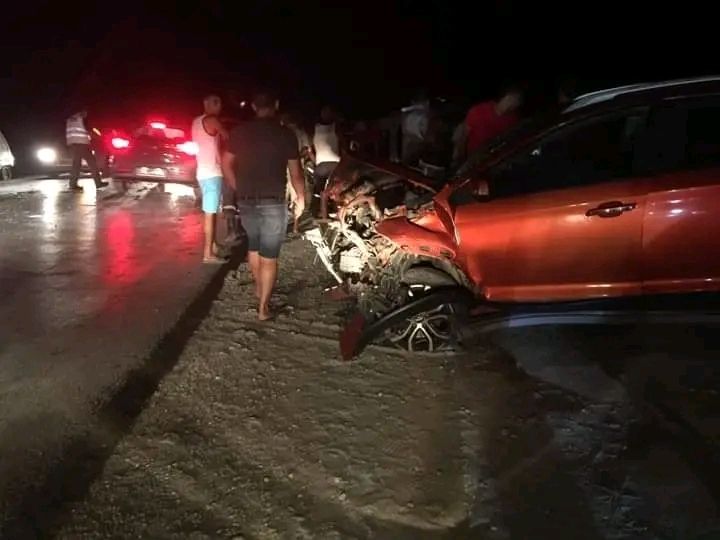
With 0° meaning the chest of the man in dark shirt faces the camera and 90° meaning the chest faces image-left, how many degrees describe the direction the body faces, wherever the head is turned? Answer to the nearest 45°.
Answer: approximately 180°

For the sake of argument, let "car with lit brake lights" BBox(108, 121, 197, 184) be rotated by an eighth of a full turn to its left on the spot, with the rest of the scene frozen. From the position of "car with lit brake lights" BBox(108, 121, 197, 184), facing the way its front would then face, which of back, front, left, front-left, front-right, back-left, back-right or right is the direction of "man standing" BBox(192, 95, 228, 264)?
back-left

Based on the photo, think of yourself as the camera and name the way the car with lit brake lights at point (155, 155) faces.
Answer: facing away from the viewer

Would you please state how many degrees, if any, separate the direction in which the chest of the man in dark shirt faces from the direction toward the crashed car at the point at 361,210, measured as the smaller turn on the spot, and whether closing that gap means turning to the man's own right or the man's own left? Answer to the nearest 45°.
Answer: approximately 45° to the man's own right

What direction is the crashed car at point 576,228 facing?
to the viewer's left

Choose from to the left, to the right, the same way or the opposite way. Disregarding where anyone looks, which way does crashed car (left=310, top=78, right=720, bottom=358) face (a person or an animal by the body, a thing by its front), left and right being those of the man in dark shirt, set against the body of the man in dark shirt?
to the left

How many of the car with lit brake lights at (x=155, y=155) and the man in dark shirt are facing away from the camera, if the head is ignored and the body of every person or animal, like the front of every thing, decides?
2

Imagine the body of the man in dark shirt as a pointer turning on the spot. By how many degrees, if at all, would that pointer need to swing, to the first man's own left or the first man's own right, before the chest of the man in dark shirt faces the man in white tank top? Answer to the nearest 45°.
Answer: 0° — they already face them

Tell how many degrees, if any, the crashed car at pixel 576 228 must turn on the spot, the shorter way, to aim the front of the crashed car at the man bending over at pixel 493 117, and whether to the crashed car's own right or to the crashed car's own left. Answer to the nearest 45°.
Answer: approximately 90° to the crashed car's own right
